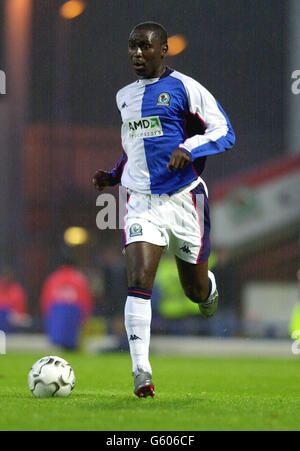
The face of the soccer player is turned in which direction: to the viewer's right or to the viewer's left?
to the viewer's left

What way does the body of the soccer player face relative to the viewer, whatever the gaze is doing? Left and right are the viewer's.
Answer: facing the viewer and to the left of the viewer

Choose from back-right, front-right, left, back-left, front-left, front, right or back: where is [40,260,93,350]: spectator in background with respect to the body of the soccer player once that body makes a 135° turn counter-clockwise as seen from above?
left

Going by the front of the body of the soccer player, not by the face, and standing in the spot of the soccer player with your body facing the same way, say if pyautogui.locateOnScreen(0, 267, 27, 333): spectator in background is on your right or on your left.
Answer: on your right
